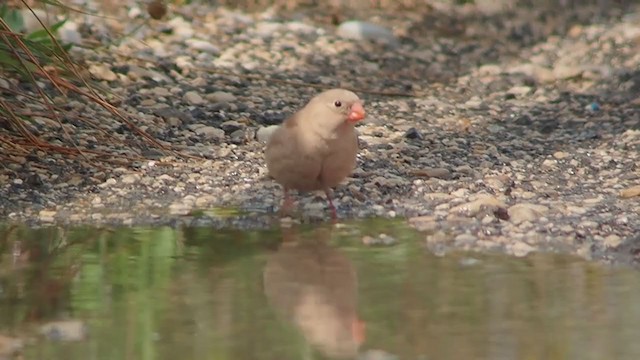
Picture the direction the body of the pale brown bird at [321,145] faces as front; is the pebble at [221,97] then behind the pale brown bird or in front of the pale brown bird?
behind

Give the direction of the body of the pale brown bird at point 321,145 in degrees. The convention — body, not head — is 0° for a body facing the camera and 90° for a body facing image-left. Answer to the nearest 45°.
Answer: approximately 315°

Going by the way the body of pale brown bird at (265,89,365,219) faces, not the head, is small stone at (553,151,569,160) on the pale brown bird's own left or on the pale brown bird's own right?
on the pale brown bird's own left

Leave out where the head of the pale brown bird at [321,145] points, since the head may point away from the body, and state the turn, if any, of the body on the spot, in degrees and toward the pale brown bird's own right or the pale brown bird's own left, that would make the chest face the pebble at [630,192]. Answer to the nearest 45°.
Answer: approximately 45° to the pale brown bird's own left

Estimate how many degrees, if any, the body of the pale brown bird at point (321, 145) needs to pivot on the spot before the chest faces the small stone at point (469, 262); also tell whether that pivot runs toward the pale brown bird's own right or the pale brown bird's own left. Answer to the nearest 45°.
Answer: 0° — it already faces it

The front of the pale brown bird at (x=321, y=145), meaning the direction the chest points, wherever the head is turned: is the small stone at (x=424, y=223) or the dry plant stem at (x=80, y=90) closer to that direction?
the small stone
